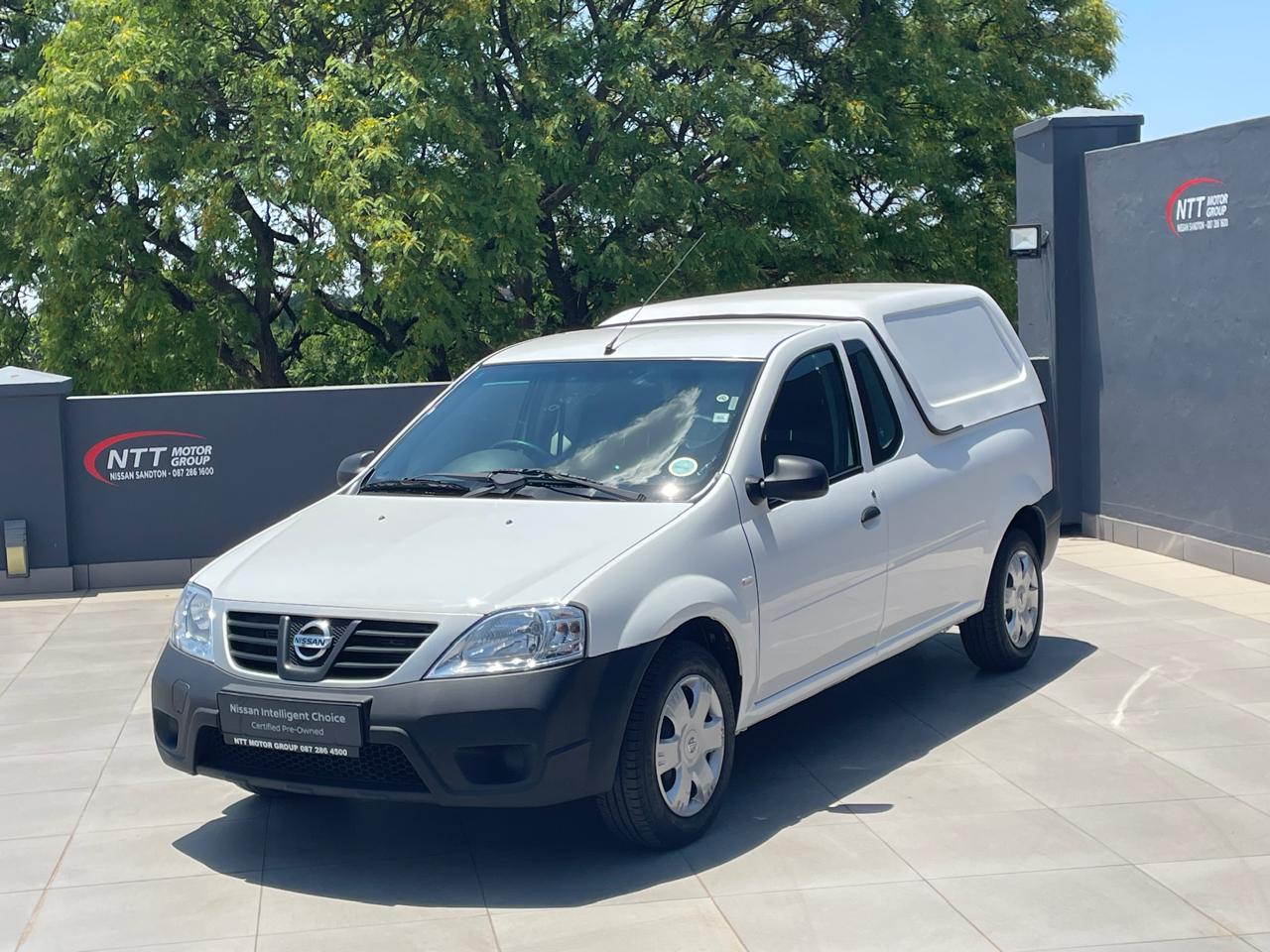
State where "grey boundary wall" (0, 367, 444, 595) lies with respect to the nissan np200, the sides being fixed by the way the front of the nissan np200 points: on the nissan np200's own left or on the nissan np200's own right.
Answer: on the nissan np200's own right

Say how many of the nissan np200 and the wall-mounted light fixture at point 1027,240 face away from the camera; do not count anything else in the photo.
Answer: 0

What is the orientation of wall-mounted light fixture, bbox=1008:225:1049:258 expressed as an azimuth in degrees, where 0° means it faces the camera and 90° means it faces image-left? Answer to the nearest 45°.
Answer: approximately 45°

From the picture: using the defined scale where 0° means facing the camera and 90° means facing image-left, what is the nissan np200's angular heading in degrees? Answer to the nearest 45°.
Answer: approximately 45°

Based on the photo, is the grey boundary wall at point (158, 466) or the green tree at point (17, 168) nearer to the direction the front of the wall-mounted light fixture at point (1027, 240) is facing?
the grey boundary wall

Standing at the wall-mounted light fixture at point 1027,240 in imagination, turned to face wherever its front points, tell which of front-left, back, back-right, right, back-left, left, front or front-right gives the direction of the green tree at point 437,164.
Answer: right

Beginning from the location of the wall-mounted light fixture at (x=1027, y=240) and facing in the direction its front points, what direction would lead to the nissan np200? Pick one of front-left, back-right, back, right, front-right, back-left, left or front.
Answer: front-left

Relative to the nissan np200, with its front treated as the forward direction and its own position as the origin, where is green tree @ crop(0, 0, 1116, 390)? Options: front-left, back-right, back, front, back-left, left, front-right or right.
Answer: back-right
